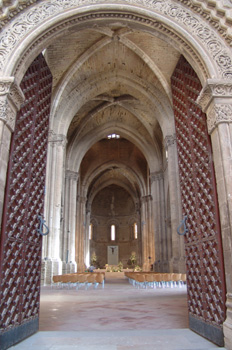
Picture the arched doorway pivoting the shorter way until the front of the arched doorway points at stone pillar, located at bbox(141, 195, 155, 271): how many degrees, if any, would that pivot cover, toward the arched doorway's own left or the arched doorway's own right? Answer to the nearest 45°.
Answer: approximately 180°

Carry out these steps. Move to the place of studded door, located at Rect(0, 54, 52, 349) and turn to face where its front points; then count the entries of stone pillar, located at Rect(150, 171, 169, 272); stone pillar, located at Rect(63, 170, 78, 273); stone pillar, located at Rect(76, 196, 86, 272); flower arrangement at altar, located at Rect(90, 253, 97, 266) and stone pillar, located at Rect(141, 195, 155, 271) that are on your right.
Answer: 0

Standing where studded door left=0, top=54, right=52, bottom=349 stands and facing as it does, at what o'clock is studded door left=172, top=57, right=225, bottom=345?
studded door left=172, top=57, right=225, bottom=345 is roughly at 11 o'clock from studded door left=0, top=54, right=52, bottom=349.

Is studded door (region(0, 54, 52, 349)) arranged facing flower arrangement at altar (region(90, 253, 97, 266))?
no

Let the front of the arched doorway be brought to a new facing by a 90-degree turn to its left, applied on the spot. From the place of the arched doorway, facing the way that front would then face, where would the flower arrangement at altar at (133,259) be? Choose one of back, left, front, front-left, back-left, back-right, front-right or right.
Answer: left

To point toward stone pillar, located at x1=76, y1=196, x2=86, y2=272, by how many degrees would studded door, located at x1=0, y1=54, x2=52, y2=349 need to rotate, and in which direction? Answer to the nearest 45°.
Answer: approximately 135° to its left

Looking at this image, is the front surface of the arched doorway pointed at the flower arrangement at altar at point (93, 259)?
no

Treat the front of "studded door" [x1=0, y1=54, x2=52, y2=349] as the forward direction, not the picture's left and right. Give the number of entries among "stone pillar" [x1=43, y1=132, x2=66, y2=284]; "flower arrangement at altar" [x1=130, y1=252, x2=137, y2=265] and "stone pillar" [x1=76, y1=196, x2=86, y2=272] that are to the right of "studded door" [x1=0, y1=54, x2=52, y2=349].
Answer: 0

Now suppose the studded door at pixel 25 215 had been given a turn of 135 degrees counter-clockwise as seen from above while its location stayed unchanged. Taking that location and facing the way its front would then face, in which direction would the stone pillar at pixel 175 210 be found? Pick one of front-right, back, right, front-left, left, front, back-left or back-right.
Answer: front-right

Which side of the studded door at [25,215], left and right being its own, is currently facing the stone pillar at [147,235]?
left

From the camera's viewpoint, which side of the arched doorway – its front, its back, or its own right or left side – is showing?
front

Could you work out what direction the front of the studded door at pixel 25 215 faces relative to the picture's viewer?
facing the viewer and to the right of the viewer

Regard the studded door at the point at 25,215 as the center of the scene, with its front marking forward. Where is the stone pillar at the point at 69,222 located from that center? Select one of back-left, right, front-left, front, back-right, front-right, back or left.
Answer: back-left
